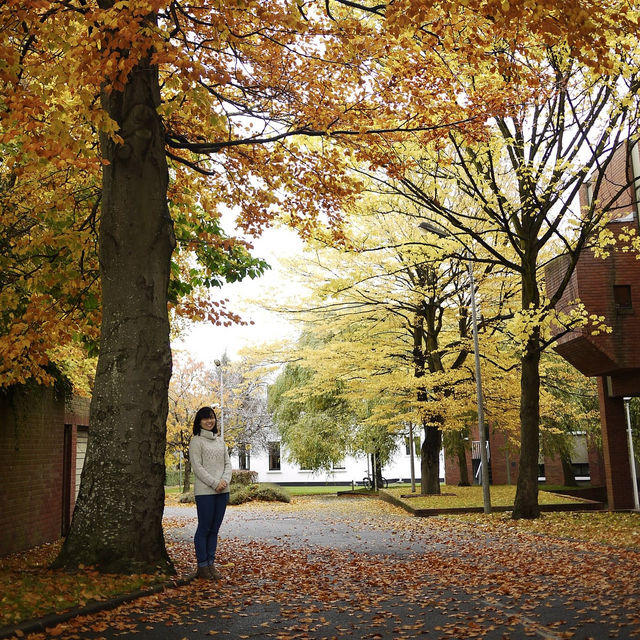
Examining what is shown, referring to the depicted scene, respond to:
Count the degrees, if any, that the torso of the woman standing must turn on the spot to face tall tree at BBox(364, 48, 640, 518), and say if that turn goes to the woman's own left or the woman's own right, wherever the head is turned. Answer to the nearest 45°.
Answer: approximately 90° to the woman's own left

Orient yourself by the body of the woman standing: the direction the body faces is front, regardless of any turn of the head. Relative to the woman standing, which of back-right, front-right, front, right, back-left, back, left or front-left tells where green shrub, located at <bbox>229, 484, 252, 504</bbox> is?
back-left

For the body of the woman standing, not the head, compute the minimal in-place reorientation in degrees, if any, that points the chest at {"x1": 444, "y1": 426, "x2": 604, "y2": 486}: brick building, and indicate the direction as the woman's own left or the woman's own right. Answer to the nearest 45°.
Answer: approximately 90° to the woman's own left

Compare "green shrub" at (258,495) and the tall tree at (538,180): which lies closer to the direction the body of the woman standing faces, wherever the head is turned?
the tall tree

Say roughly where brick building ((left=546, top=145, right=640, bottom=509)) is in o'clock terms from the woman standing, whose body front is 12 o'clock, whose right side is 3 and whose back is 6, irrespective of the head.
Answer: The brick building is roughly at 9 o'clock from the woman standing.

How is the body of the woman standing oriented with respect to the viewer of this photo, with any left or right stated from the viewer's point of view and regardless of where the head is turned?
facing the viewer and to the right of the viewer

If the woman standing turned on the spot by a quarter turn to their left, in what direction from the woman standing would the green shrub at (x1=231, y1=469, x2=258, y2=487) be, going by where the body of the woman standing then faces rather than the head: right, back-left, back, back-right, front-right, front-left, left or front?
front-left

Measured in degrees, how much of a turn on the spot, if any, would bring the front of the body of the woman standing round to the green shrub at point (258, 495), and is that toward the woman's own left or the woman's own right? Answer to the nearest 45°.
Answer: approximately 135° to the woman's own left

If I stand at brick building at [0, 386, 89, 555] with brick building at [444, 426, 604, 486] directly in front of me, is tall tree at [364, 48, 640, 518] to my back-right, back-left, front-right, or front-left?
front-right

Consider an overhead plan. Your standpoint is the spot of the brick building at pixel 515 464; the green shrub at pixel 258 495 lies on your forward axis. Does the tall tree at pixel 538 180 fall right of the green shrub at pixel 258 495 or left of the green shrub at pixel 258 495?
left
